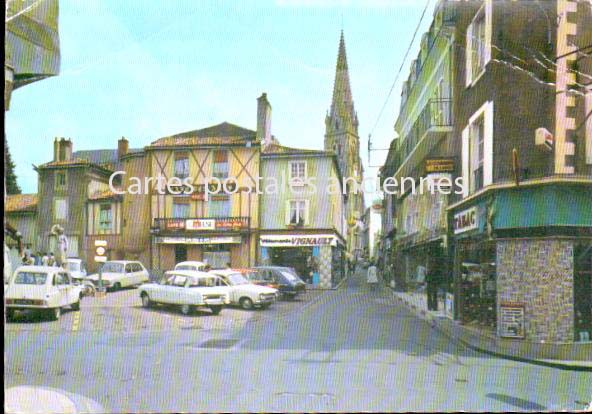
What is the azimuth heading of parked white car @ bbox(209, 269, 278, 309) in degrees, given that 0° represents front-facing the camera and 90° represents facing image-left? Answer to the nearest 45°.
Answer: approximately 315°

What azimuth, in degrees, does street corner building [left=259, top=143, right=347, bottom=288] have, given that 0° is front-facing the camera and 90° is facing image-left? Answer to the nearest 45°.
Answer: approximately 0°
